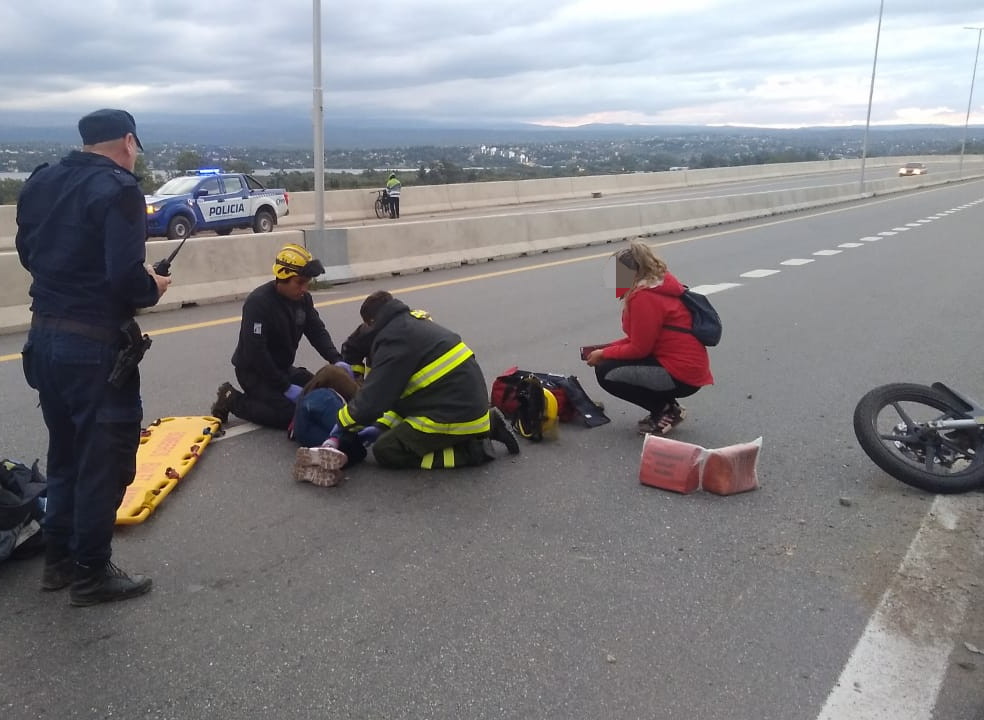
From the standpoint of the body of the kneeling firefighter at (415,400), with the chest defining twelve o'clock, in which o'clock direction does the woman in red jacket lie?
The woman in red jacket is roughly at 5 o'clock from the kneeling firefighter.

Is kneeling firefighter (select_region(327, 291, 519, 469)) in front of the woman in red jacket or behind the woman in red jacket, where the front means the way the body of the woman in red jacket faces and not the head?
in front

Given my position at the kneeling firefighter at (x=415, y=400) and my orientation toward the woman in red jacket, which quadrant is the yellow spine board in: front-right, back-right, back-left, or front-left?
back-left

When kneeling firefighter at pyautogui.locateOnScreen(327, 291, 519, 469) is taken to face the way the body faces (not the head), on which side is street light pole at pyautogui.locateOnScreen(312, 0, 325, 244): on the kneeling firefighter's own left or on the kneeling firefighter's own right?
on the kneeling firefighter's own right

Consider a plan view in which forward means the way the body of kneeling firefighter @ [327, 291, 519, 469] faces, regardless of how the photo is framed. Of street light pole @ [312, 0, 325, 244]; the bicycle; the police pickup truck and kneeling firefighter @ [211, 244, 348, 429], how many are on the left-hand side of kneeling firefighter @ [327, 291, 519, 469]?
0

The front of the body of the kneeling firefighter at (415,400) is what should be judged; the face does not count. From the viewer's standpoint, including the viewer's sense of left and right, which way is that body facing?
facing to the left of the viewer

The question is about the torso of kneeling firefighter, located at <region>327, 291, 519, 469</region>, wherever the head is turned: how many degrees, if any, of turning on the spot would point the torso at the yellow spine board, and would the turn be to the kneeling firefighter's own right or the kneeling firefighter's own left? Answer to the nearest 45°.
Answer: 0° — they already face it

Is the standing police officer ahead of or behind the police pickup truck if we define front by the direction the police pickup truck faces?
ahead

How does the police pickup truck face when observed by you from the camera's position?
facing the viewer and to the left of the viewer

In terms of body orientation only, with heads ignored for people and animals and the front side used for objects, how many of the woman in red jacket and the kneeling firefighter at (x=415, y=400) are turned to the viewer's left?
2

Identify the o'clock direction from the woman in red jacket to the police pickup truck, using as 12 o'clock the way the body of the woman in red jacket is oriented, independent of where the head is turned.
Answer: The police pickup truck is roughly at 2 o'clock from the woman in red jacket.

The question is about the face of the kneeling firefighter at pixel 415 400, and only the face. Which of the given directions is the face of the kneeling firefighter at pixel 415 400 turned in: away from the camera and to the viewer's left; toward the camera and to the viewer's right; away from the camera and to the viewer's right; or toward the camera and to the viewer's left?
away from the camera and to the viewer's left

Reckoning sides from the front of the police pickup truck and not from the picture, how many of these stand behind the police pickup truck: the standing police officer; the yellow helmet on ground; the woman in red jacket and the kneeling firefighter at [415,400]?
0

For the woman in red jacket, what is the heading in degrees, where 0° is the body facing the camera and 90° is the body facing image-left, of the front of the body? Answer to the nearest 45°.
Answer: approximately 90°

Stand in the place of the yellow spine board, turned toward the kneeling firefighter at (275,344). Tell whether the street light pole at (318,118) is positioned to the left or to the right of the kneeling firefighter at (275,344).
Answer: left

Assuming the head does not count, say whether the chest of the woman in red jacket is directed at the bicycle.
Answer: no

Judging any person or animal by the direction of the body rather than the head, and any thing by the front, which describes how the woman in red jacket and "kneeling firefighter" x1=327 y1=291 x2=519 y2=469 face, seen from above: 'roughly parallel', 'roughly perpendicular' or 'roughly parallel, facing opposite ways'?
roughly parallel
